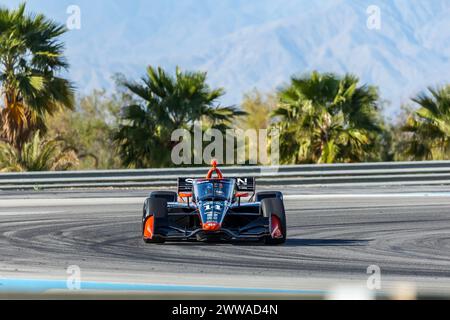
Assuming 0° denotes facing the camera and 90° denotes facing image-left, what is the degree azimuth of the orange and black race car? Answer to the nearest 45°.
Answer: approximately 0°

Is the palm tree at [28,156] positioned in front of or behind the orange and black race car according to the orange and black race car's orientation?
behind

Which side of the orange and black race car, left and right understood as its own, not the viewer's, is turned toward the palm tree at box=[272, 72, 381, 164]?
back

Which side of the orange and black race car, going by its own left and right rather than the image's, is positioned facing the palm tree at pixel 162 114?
back

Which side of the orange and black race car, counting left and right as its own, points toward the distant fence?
back

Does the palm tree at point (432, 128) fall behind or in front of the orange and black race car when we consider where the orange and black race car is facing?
behind
